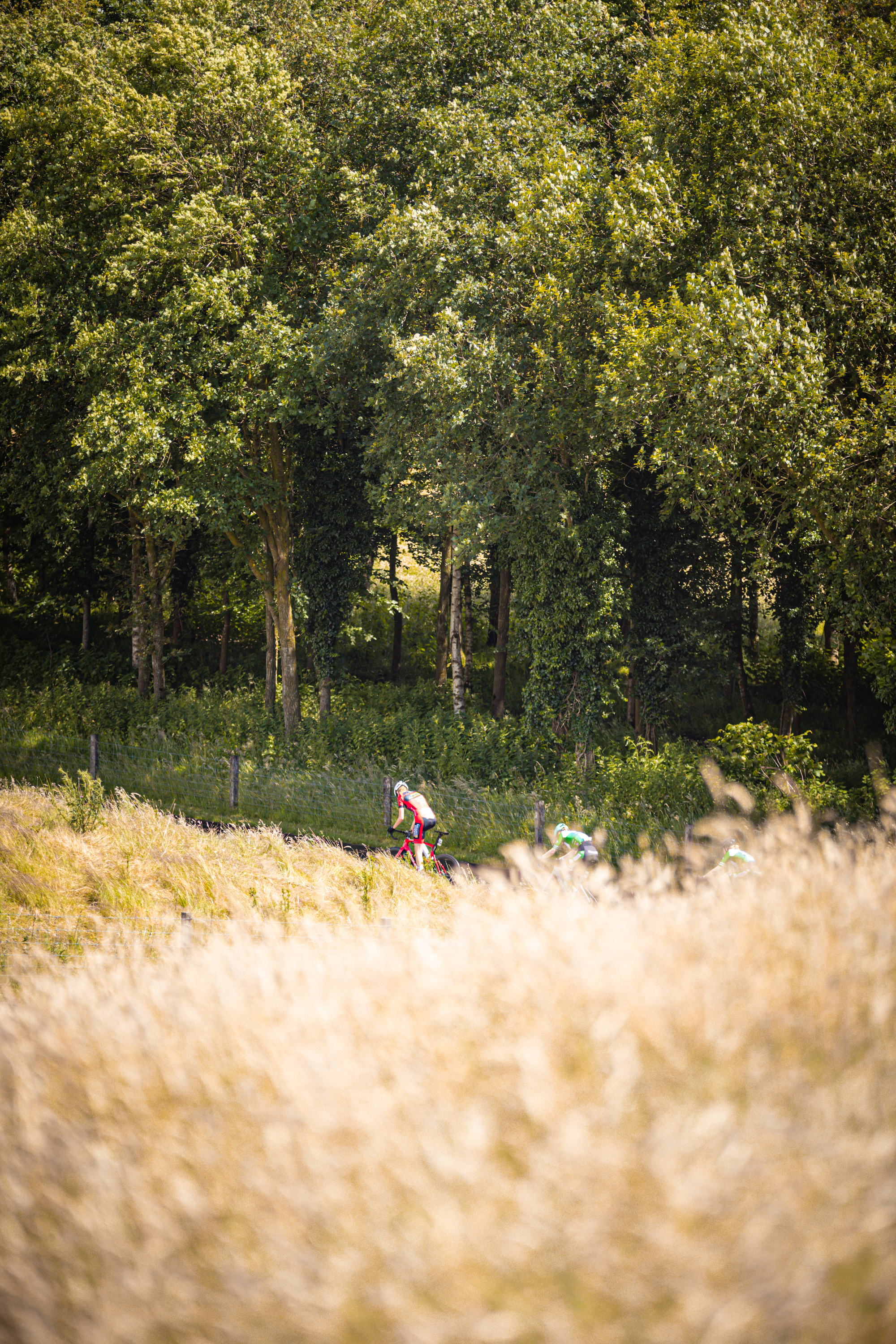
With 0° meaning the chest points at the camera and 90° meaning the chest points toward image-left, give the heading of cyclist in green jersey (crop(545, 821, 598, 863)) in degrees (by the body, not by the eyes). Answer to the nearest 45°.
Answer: approximately 90°

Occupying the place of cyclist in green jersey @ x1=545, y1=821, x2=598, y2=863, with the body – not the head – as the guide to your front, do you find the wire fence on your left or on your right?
on your right

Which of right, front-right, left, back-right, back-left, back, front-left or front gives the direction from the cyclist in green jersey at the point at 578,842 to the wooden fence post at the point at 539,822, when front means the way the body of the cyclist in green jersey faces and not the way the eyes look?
right
